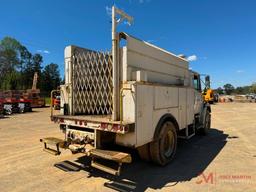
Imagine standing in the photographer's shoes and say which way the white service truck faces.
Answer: facing away from the viewer and to the right of the viewer
